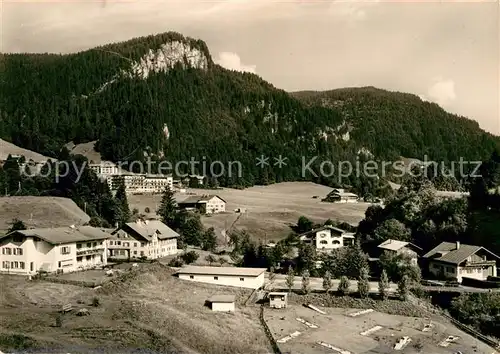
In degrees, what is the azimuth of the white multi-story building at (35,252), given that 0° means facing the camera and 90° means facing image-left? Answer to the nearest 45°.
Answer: approximately 315°

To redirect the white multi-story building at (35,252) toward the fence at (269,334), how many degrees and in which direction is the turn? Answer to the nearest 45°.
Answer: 0° — it already faces it

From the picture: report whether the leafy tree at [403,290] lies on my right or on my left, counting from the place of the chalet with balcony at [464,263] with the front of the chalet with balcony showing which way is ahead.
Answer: on my right

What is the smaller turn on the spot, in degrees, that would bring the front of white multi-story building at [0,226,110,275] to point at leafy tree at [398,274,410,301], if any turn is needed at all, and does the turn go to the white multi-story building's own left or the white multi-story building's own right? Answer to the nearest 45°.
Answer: approximately 45° to the white multi-story building's own left

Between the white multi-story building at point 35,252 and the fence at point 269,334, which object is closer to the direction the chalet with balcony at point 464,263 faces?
the fence

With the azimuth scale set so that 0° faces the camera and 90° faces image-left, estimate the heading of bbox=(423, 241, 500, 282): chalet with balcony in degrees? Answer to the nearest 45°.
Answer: approximately 315°

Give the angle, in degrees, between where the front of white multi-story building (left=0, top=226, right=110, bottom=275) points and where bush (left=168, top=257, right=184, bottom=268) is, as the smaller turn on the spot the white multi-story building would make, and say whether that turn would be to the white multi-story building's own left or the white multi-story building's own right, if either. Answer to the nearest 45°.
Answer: approximately 45° to the white multi-story building's own left

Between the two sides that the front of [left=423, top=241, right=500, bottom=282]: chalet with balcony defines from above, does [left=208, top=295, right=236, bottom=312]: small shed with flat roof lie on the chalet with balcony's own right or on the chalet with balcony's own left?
on the chalet with balcony's own right

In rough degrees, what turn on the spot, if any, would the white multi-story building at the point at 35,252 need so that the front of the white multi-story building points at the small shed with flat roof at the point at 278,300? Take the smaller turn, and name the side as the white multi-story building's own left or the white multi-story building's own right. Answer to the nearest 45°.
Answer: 0° — it already faces it

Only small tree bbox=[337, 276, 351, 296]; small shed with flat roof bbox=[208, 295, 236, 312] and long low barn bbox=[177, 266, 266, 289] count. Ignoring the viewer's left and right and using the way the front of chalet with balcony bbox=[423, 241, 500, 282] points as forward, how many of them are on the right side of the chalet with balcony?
3

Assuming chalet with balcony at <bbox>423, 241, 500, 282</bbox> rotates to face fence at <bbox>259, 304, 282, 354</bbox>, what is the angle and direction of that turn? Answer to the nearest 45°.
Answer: approximately 90° to its right

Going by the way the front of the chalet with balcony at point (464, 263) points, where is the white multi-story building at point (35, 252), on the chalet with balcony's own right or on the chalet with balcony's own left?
on the chalet with balcony's own right

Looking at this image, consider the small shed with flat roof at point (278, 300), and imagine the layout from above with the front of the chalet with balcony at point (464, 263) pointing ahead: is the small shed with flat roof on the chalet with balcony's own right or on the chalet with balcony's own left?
on the chalet with balcony's own right
